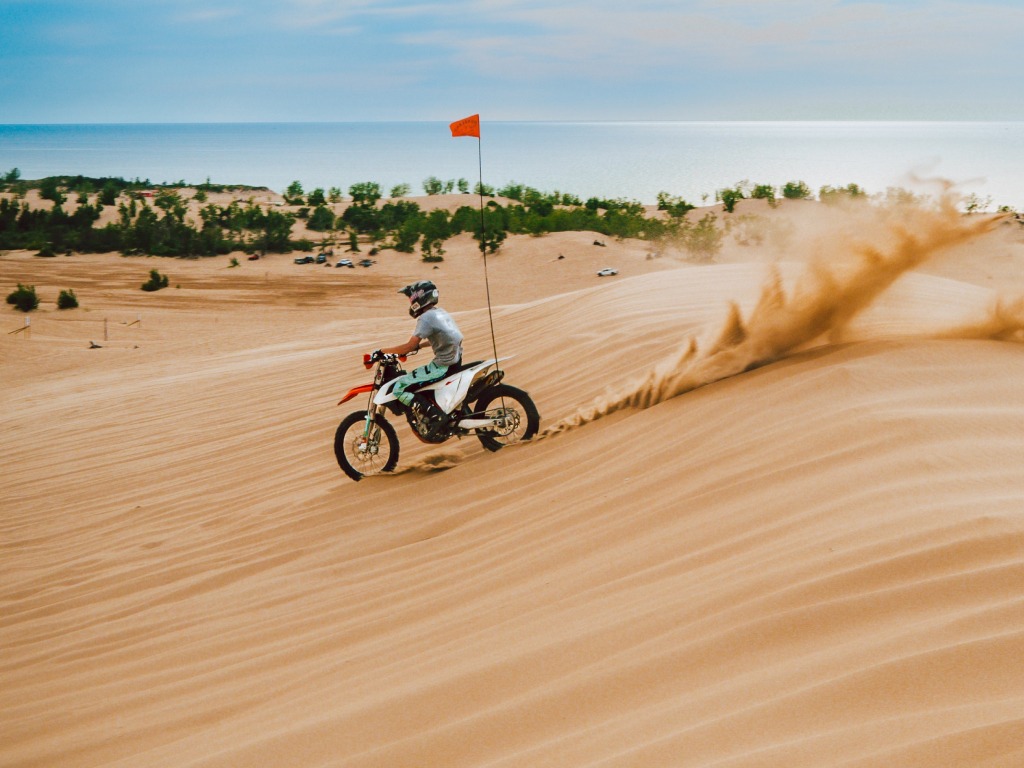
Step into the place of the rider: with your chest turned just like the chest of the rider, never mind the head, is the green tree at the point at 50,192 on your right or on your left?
on your right

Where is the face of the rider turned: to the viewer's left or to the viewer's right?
to the viewer's left

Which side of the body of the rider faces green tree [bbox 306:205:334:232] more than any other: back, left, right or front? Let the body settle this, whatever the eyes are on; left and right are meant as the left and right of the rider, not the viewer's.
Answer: right

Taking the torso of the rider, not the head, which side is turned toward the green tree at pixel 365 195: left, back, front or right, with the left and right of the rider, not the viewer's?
right

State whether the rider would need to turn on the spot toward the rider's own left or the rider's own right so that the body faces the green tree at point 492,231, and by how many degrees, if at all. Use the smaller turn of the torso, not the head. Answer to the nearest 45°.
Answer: approximately 90° to the rider's own right

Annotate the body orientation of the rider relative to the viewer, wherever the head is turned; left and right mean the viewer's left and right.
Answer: facing to the left of the viewer

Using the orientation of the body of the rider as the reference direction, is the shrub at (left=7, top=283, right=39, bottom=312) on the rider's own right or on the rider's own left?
on the rider's own right

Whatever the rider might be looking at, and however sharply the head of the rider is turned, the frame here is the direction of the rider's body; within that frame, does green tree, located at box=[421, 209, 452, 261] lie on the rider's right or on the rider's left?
on the rider's right

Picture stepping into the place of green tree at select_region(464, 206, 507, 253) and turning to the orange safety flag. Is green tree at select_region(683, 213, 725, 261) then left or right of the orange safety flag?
left

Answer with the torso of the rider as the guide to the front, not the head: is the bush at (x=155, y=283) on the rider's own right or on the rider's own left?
on the rider's own right

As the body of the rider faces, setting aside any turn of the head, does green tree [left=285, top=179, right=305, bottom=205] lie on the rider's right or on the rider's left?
on the rider's right
